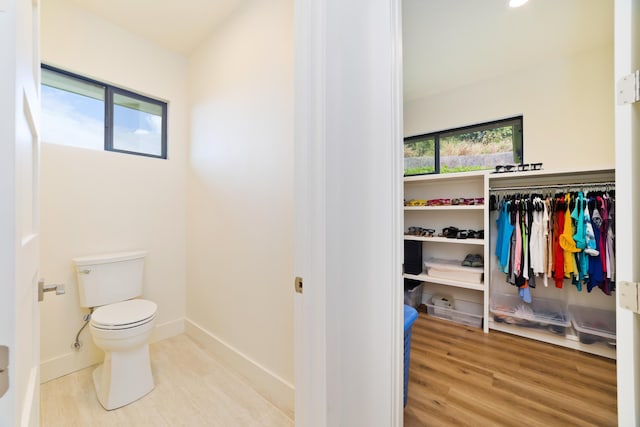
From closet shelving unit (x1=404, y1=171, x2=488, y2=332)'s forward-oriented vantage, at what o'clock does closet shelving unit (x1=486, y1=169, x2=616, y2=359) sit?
closet shelving unit (x1=486, y1=169, x2=616, y2=359) is roughly at 8 o'clock from closet shelving unit (x1=404, y1=171, x2=488, y2=332).

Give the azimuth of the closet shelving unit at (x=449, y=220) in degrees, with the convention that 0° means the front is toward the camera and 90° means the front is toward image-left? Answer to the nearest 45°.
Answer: approximately 45°

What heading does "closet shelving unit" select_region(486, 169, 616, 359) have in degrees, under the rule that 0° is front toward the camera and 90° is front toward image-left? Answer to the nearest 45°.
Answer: approximately 45°

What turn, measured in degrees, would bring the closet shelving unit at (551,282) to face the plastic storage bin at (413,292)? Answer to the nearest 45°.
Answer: approximately 45° to its right
